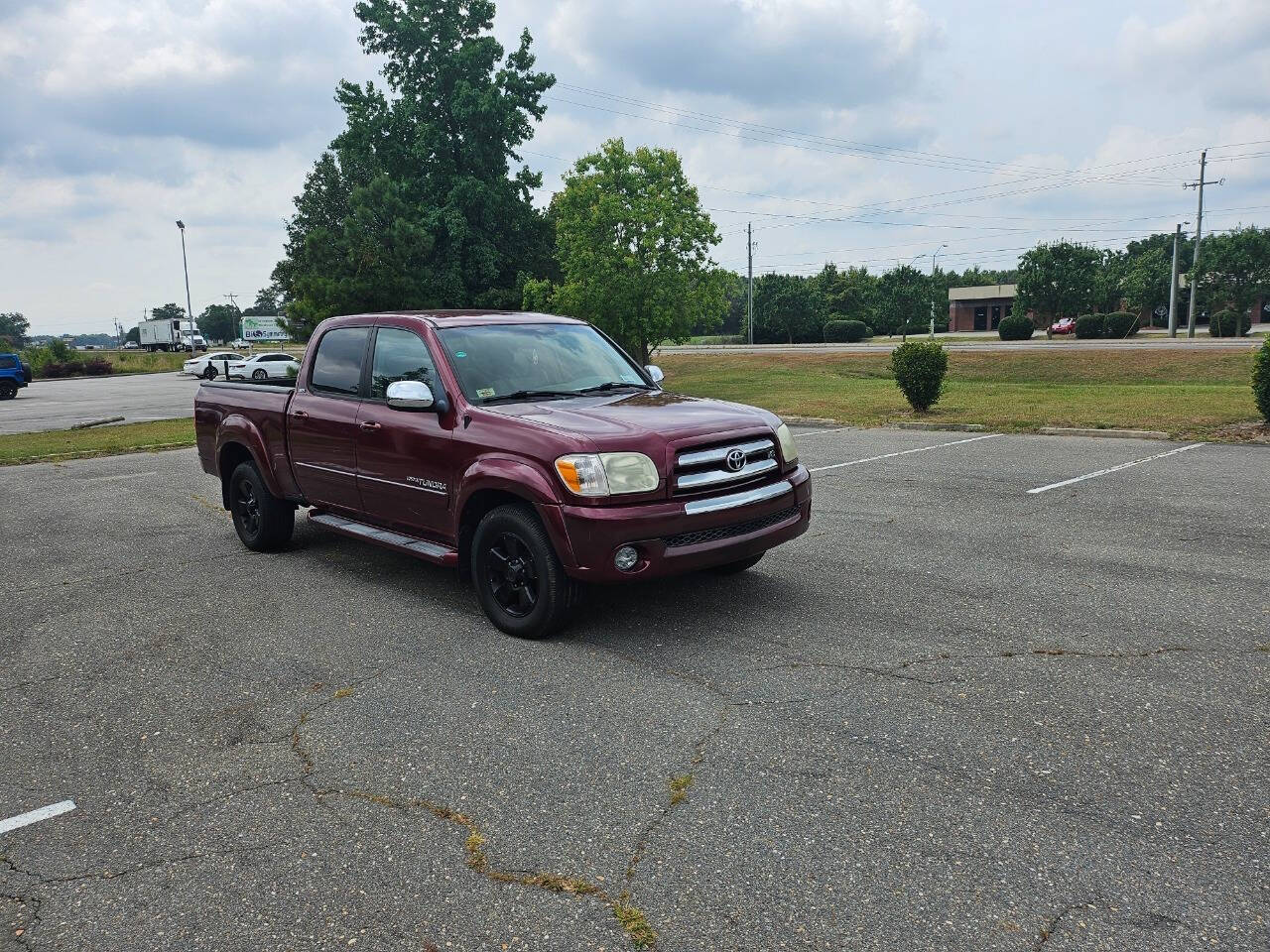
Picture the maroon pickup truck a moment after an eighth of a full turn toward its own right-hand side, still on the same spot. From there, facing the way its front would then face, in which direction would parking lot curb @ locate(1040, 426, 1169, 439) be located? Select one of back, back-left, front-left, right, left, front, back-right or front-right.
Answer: back-left

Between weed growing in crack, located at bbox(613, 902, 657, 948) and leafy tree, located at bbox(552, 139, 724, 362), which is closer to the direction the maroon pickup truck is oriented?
the weed growing in crack

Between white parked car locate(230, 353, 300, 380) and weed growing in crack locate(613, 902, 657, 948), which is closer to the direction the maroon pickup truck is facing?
the weed growing in crack

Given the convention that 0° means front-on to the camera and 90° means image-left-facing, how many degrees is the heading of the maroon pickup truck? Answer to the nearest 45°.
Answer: approximately 315°

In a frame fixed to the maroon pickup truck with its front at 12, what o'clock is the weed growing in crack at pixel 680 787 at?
The weed growing in crack is roughly at 1 o'clock from the maroon pickup truck.

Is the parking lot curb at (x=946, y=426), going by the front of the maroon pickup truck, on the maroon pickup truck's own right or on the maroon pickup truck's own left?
on the maroon pickup truck's own left

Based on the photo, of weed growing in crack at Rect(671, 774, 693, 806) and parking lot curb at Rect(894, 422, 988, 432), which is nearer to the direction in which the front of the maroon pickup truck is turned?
the weed growing in crack

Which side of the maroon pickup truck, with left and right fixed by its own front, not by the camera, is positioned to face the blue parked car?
back

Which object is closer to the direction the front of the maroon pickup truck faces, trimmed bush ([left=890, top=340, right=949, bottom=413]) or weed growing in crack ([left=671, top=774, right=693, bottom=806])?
the weed growing in crack

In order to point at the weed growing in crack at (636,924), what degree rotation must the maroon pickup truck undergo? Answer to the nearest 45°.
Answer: approximately 45° to its right

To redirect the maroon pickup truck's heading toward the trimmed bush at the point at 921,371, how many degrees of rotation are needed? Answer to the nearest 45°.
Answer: approximately 90° to its left

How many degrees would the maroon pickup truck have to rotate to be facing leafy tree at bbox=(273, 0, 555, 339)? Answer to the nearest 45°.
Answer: approximately 135° to its left

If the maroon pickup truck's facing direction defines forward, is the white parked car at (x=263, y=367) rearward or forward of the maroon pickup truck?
rearward
